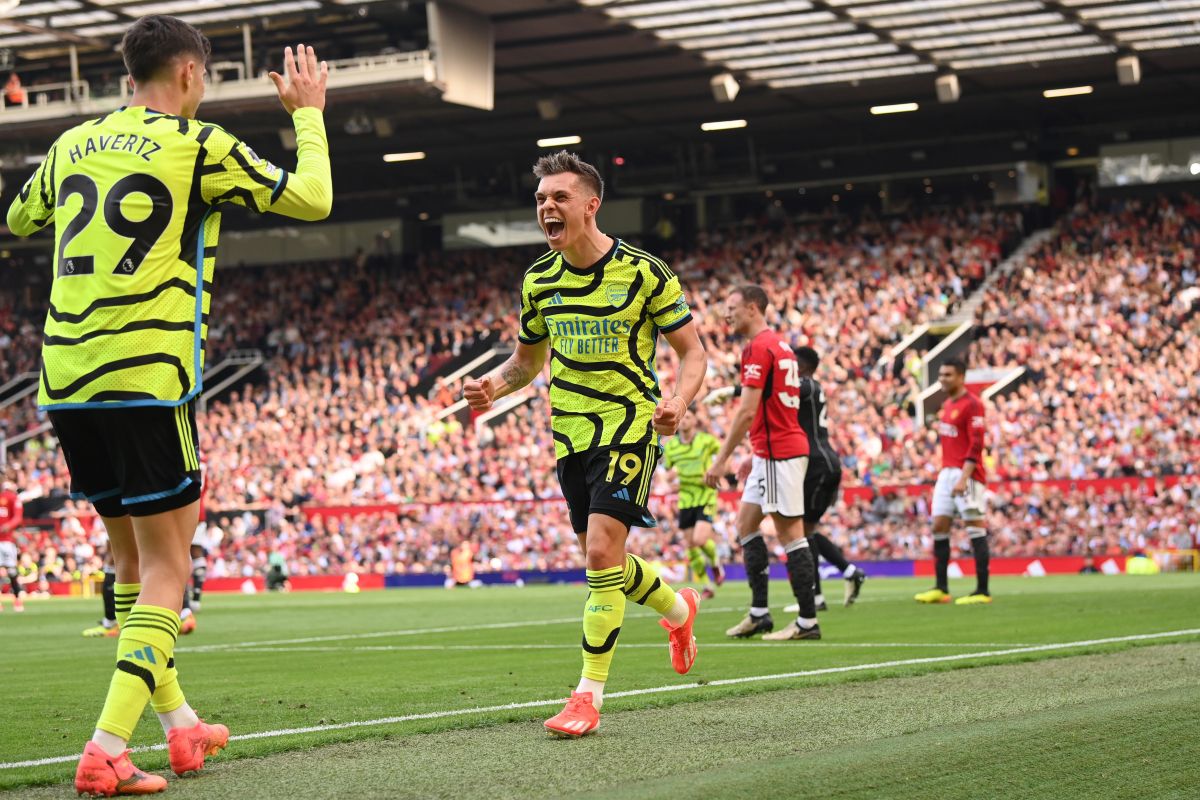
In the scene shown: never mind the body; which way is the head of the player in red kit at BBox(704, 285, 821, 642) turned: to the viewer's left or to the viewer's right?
to the viewer's left

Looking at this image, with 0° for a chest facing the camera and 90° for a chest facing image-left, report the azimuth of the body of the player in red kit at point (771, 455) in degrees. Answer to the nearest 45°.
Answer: approximately 90°

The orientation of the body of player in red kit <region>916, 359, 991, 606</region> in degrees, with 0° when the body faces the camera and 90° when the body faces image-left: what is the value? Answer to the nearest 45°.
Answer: approximately 45°
